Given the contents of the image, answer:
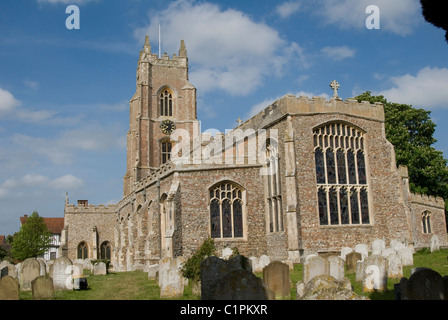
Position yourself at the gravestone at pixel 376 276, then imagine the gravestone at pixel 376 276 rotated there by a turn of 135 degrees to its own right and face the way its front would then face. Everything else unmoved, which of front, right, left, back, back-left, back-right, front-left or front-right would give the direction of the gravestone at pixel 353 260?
front-right

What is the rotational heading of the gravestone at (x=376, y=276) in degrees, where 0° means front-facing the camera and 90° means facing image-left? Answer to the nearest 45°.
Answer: approximately 0°

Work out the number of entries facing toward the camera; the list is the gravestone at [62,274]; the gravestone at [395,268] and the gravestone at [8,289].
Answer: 3

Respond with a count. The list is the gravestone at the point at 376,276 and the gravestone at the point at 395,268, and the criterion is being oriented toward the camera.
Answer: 2

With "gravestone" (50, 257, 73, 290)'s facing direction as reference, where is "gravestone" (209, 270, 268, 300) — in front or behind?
in front

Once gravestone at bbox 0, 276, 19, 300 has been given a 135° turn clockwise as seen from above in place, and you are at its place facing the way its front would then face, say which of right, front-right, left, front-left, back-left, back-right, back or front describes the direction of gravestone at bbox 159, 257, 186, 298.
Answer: back-right

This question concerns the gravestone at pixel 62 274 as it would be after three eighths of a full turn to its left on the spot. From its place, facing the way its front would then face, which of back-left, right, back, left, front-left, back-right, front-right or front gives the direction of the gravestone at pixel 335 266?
right
